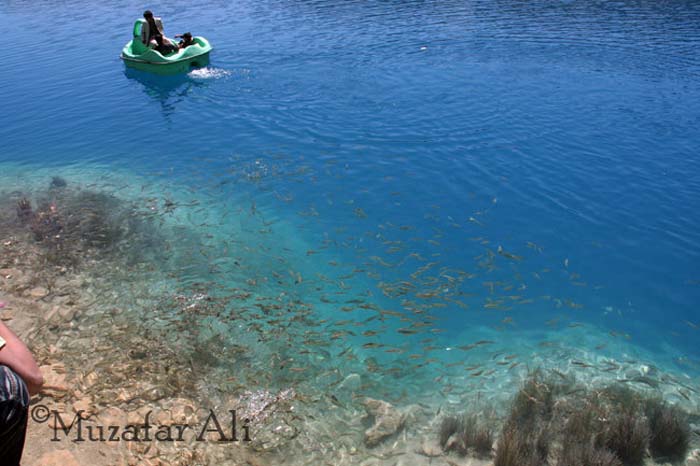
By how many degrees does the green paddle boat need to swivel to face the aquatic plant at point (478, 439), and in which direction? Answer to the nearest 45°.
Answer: approximately 90° to its left

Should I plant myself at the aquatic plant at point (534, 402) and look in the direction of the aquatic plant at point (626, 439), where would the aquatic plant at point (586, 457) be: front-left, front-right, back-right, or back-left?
front-right

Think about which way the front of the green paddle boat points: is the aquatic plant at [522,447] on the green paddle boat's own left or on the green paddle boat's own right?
on the green paddle boat's own left

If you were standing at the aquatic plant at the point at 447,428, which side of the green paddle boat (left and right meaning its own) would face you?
left

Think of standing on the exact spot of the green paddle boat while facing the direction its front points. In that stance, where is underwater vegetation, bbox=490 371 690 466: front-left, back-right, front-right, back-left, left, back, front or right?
left

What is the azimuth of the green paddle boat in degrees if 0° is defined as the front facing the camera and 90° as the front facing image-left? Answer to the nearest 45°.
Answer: approximately 90°

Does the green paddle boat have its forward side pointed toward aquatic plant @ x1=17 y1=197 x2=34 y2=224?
no

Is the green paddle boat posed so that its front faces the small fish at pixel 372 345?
no

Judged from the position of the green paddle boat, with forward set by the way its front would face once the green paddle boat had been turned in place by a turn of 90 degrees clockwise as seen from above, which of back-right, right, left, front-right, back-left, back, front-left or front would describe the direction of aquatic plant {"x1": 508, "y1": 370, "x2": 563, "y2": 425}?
back

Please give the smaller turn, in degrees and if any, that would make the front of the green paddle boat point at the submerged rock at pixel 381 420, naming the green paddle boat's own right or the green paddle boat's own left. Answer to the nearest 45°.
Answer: approximately 90° to the green paddle boat's own left

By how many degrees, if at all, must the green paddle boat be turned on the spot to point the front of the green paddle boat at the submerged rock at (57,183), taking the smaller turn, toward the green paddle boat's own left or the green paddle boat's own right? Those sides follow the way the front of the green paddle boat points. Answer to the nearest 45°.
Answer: approximately 90° to the green paddle boat's own left

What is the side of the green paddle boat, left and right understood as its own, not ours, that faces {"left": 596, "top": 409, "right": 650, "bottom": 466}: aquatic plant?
left

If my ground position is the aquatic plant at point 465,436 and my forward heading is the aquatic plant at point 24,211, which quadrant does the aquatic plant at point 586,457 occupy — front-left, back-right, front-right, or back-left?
back-right

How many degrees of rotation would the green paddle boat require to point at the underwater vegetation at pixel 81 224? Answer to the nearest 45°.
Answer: approximately 90° to its left

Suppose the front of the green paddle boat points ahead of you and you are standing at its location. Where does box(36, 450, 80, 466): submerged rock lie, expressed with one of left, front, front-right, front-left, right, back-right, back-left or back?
left
